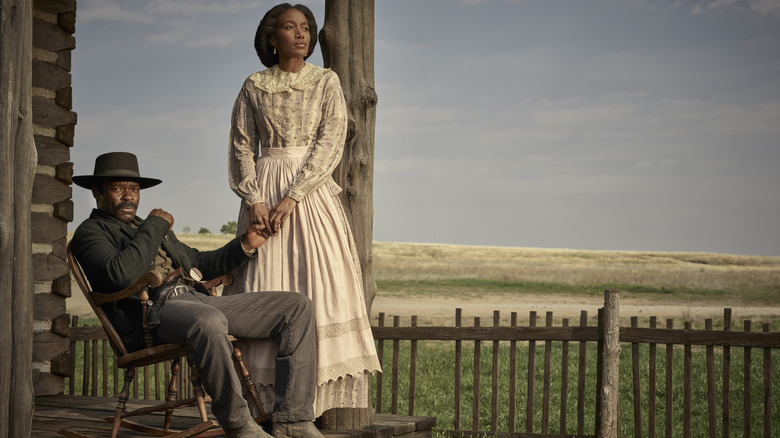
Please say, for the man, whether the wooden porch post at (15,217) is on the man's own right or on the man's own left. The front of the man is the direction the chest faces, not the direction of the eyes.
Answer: on the man's own right

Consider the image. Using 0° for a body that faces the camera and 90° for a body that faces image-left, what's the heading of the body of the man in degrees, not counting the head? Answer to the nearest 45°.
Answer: approximately 315°

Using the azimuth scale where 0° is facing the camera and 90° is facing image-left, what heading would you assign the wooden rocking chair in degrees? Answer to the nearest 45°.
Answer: approximately 315°
